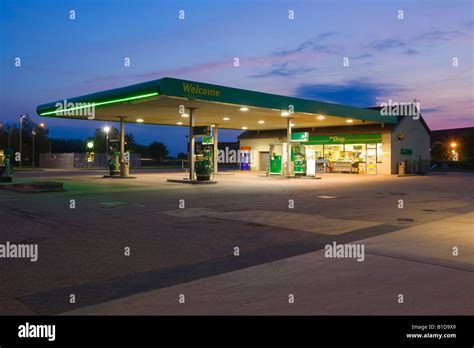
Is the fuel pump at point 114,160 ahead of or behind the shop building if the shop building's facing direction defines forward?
ahead

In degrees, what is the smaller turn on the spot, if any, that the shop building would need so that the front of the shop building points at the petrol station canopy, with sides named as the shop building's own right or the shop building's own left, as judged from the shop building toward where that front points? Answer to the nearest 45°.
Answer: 0° — it already faces it

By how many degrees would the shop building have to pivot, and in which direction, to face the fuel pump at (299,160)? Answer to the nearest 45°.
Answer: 0° — it already faces it

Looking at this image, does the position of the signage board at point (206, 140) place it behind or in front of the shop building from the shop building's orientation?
in front

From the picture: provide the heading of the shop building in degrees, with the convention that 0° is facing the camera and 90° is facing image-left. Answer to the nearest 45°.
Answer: approximately 45°
